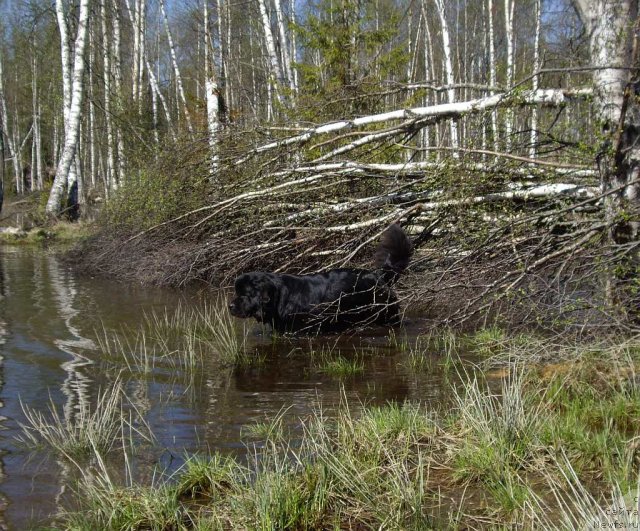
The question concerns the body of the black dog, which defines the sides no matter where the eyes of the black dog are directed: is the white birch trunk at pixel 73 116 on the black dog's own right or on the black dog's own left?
on the black dog's own right

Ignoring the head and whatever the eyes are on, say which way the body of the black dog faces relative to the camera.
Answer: to the viewer's left

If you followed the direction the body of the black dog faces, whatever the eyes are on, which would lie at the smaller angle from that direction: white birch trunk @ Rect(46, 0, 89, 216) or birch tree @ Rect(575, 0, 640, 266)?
the white birch trunk

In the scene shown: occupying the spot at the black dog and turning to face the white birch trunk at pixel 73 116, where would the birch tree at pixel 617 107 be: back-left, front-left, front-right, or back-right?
back-right
